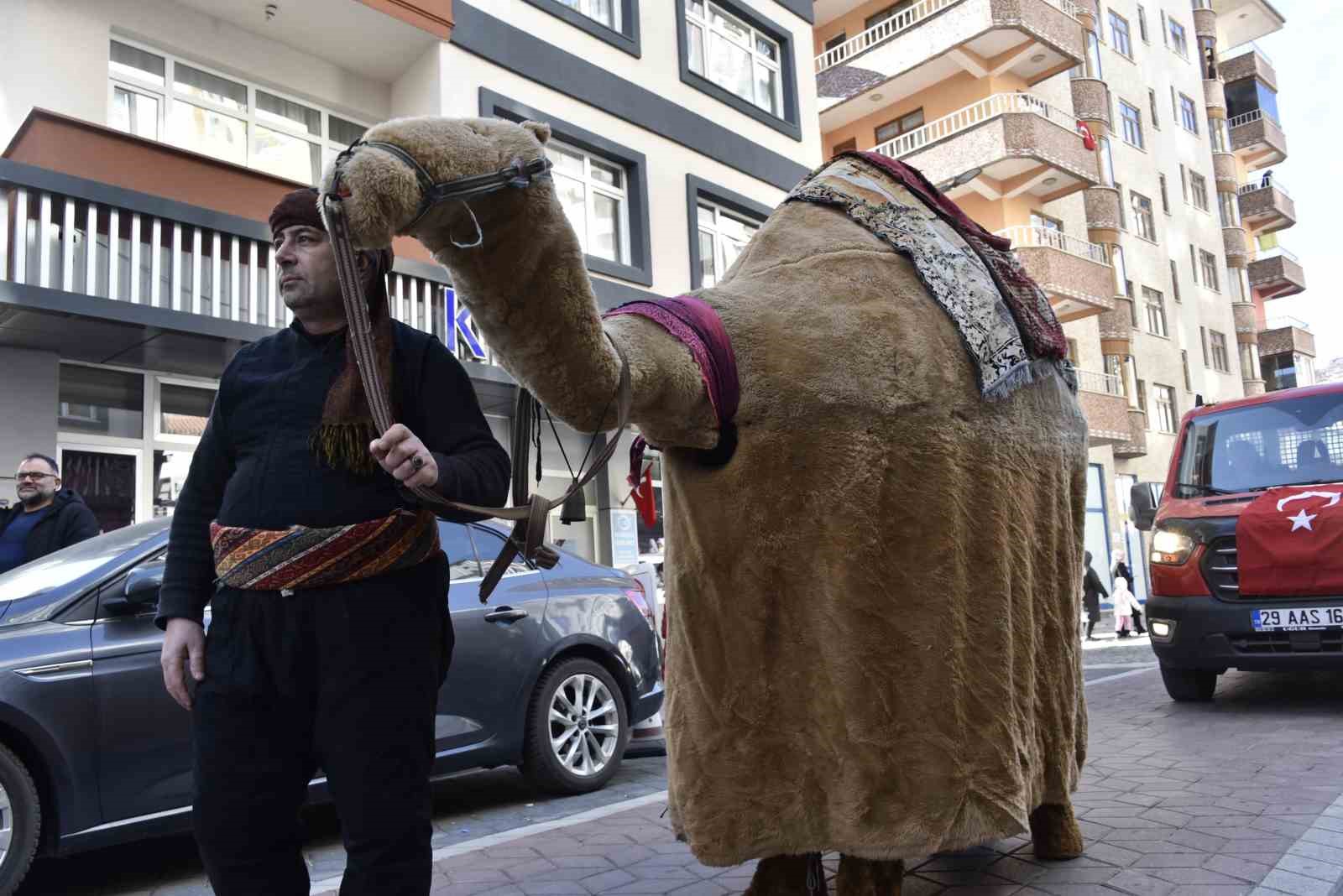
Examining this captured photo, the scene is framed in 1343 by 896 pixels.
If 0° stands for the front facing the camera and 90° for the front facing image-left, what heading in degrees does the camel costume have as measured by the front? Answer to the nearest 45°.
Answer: approximately 45°

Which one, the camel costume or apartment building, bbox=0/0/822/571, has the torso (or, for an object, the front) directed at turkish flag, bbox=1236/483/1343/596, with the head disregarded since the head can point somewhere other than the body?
the apartment building

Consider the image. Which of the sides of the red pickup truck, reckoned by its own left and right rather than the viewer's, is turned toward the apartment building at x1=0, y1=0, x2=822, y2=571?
right

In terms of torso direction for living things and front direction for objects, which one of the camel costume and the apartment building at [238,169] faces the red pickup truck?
the apartment building

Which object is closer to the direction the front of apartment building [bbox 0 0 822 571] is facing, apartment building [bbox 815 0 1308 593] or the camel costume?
the camel costume

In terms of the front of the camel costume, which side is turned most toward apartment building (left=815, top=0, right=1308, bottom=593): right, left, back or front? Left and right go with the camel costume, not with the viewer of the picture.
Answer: back

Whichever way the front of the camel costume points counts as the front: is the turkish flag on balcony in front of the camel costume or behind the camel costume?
behind

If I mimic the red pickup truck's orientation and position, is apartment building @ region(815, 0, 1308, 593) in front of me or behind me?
behind

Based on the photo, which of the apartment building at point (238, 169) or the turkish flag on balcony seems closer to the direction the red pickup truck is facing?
the apartment building

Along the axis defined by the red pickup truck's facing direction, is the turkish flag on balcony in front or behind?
behind

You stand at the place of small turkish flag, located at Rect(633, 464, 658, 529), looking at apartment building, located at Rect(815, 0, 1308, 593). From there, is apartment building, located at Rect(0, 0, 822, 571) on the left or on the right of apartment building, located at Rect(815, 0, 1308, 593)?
left

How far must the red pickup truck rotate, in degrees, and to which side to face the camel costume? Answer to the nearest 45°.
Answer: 0° — it already faces it
